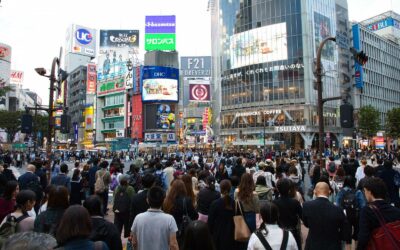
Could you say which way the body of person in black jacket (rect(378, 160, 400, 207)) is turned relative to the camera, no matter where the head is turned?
away from the camera

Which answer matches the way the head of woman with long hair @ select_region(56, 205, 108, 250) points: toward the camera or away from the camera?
away from the camera

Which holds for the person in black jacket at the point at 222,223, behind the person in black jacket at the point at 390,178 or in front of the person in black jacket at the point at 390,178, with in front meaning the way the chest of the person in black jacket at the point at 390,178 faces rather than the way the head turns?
behind

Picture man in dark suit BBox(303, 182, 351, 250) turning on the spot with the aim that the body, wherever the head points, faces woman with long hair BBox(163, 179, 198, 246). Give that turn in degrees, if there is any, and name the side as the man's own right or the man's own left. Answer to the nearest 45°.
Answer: approximately 90° to the man's own left

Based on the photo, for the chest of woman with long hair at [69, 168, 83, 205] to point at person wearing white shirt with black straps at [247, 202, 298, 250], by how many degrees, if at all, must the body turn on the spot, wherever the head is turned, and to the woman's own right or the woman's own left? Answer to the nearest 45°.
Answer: approximately 180°

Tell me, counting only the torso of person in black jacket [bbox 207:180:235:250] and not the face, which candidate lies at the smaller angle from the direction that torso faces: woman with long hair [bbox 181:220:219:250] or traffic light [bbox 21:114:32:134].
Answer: the traffic light

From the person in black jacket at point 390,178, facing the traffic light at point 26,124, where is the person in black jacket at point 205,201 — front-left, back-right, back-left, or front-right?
front-left

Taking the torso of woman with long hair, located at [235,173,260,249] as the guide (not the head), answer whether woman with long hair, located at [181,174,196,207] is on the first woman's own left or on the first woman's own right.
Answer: on the first woman's own left

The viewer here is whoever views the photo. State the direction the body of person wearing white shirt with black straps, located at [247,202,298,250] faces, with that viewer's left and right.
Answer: facing away from the viewer

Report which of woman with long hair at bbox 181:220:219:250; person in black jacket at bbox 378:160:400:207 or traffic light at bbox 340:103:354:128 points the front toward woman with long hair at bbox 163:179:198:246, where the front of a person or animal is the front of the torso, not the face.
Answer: woman with long hair at bbox 181:220:219:250

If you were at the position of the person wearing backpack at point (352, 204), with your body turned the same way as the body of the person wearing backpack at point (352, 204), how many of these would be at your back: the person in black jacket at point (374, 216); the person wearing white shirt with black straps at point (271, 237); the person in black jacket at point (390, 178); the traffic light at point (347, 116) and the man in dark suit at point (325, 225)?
3

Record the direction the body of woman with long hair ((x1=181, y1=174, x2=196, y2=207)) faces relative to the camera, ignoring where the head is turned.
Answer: away from the camera

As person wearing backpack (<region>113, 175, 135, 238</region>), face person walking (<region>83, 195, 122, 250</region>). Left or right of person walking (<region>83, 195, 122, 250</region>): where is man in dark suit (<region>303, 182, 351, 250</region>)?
left

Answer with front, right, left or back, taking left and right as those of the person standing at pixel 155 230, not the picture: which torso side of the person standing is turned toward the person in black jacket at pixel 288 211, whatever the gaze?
right

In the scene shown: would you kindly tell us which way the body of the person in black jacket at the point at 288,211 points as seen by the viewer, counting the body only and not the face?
away from the camera

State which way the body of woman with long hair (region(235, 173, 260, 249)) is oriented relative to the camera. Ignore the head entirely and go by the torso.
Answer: away from the camera

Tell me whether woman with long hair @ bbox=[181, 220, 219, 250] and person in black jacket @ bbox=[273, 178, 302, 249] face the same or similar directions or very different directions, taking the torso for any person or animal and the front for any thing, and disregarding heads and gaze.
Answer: same or similar directions
